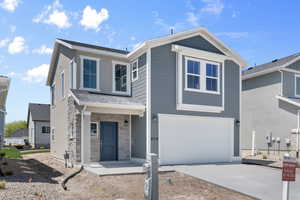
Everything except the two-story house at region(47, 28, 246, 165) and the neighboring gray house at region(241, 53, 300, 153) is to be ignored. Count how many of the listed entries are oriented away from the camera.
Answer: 0

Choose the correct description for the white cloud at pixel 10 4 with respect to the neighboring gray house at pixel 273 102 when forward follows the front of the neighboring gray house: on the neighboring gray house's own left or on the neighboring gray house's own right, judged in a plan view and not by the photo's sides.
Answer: on the neighboring gray house's own right

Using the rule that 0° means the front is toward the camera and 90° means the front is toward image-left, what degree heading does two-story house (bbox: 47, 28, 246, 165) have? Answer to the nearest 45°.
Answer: approximately 315°

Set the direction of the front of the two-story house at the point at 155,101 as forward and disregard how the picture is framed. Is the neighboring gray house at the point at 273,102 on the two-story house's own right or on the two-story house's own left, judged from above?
on the two-story house's own left

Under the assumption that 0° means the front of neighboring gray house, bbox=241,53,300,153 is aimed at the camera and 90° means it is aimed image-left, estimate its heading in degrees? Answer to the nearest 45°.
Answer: approximately 315°

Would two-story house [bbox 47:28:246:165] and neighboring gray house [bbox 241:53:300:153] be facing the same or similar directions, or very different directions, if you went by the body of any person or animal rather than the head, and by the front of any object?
same or similar directions
